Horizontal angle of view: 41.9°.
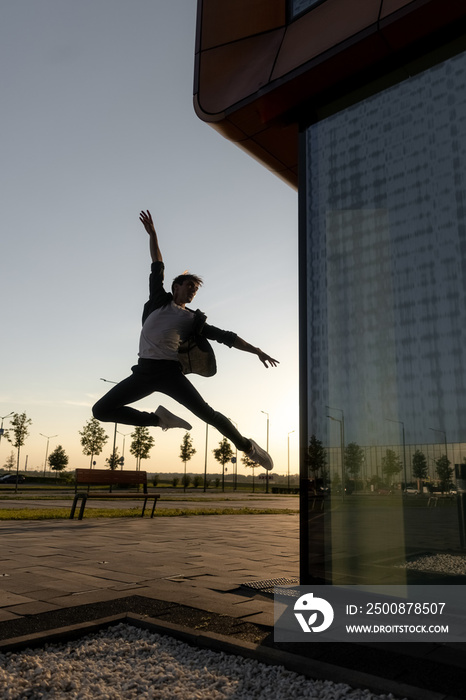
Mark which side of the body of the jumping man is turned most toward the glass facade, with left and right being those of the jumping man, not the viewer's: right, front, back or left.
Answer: left

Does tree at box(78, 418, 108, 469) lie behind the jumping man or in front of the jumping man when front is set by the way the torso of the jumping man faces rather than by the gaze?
behind

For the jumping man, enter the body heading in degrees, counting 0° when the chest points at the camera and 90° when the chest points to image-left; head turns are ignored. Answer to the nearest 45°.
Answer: approximately 0°

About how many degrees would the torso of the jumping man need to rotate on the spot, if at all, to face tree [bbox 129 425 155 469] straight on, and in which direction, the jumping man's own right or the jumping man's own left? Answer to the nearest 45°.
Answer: approximately 180°

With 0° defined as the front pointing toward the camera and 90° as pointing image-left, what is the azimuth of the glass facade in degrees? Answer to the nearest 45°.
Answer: approximately 45°
